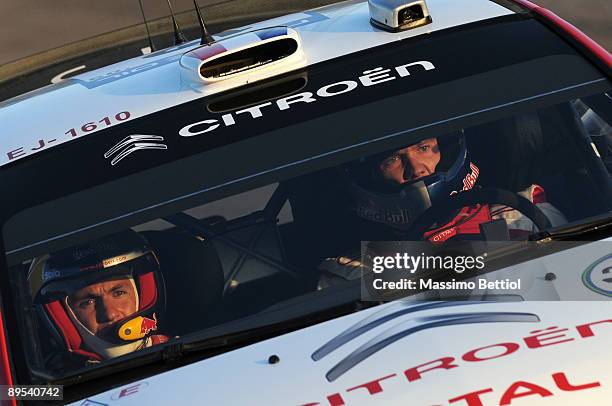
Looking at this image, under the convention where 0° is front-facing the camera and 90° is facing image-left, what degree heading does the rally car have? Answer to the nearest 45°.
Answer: approximately 315°

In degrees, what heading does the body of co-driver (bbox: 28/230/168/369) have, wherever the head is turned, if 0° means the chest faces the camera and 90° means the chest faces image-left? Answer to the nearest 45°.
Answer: approximately 315°

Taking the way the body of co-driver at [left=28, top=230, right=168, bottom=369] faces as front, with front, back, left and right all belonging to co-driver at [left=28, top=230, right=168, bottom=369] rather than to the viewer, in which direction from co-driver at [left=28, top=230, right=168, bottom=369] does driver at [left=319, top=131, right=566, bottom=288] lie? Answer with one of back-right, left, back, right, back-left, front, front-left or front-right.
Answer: front-left
